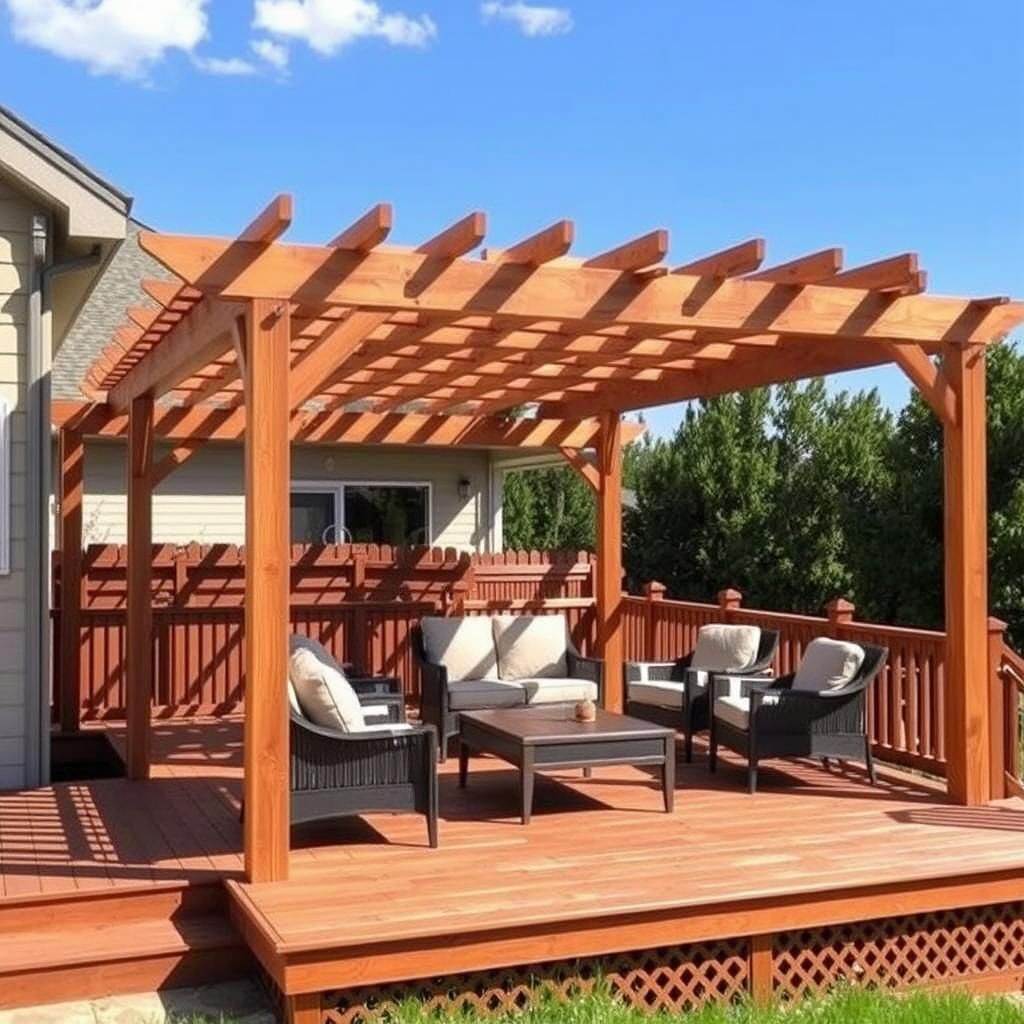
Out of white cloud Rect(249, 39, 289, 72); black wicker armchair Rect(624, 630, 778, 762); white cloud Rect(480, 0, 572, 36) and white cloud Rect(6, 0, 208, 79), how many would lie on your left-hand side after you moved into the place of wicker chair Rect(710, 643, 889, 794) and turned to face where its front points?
0

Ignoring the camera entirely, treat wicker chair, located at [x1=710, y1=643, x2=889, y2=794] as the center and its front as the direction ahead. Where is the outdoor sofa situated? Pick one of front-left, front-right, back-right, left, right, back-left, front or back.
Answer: front-right

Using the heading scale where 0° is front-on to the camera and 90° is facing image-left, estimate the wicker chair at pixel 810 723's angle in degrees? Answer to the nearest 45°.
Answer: approximately 90°

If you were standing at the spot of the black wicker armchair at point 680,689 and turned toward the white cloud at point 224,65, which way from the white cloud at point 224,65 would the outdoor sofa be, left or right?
left

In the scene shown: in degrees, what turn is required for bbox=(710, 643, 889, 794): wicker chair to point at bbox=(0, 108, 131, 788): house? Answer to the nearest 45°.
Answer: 0° — it already faces it

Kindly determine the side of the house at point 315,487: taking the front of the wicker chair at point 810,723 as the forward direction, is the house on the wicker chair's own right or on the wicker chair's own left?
on the wicker chair's own right

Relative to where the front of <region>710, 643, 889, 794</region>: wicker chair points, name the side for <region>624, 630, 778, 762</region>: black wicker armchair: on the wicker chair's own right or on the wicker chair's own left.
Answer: on the wicker chair's own right

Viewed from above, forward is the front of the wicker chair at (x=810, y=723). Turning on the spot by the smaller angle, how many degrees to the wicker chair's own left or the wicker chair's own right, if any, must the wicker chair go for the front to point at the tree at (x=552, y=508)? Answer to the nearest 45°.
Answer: approximately 90° to the wicker chair's own right

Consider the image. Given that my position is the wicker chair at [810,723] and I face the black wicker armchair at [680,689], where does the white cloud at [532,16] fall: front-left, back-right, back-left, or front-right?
front-right

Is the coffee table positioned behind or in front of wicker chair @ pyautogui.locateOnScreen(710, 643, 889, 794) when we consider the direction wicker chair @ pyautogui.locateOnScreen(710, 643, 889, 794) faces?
in front

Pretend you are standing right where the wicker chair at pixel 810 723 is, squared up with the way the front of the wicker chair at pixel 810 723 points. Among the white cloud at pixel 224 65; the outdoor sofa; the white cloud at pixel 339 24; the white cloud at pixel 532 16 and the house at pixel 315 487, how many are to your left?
0

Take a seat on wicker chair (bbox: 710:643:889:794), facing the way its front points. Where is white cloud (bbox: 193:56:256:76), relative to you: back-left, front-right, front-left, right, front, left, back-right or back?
front-right

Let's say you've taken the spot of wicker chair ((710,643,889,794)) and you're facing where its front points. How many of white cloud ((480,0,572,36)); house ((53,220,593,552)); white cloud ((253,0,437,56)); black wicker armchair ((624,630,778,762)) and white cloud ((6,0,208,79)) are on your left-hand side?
0
